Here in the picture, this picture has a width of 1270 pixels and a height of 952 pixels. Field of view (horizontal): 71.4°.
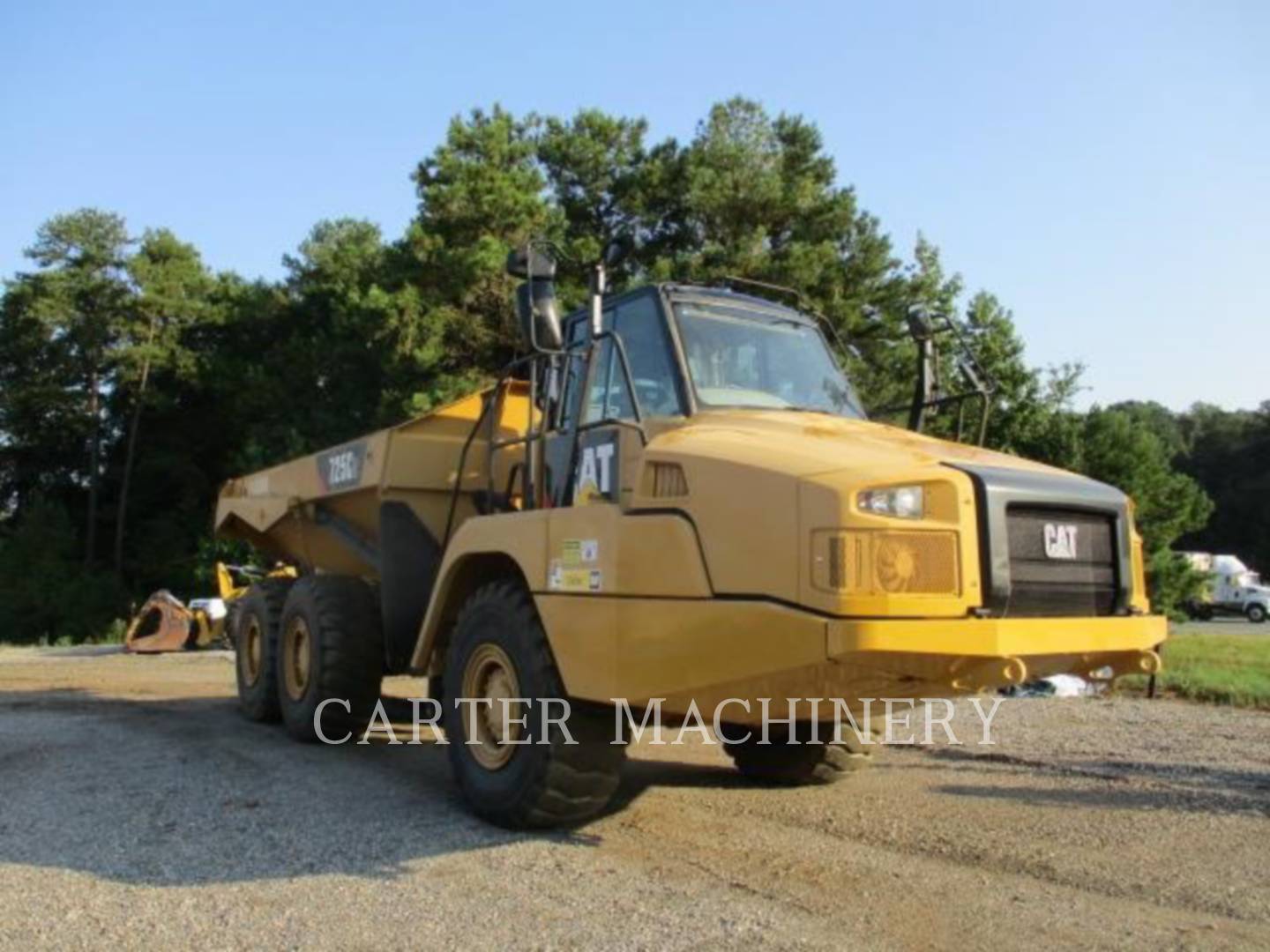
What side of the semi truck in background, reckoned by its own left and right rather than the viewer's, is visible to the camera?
right

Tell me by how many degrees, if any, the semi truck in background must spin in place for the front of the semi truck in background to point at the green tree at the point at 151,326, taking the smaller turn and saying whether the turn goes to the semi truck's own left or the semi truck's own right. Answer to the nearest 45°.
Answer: approximately 135° to the semi truck's own right

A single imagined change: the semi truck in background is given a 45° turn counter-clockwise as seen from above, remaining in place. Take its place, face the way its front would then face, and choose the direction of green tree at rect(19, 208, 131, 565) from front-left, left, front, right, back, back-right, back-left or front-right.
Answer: back

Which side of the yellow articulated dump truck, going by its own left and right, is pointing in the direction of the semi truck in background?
left

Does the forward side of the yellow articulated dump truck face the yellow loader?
no

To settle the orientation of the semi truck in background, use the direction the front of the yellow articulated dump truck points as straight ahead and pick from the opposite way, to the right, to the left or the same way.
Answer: the same way

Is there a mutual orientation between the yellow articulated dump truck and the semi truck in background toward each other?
no

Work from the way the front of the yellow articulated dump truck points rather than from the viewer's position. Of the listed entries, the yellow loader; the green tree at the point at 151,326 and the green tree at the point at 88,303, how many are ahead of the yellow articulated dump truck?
0

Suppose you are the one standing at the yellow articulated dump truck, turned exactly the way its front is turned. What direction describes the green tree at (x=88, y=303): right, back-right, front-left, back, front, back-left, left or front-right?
back

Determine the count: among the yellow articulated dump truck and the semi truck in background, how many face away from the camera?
0

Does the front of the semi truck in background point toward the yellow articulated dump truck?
no

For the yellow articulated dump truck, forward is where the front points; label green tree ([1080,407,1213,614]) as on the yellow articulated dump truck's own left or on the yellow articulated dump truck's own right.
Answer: on the yellow articulated dump truck's own left

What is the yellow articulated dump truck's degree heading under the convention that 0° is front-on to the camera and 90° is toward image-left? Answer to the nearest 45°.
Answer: approximately 315°
